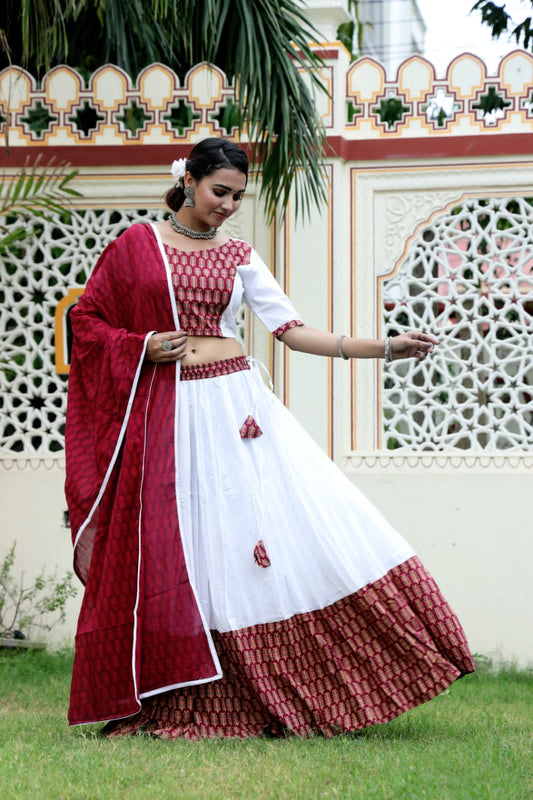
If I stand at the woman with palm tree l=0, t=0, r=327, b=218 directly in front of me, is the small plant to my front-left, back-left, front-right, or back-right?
front-left

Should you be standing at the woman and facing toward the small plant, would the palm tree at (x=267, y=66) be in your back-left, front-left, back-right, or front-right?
front-right

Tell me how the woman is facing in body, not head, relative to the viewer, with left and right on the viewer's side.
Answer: facing the viewer

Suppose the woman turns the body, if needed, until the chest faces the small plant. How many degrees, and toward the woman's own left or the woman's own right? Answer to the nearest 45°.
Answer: approximately 135° to the woman's own right
